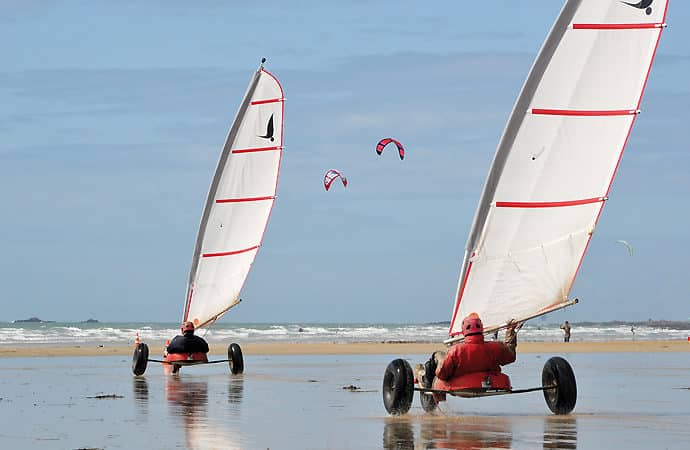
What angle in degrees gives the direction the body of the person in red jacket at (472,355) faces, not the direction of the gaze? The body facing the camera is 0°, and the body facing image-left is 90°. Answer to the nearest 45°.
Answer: approximately 180°

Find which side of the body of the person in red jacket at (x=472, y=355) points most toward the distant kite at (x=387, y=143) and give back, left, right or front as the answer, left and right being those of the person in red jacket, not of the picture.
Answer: front

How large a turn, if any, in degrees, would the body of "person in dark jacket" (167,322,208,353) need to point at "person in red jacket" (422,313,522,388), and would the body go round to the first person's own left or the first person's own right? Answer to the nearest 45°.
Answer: approximately 180°

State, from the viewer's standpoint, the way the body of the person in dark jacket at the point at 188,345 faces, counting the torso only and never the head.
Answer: away from the camera

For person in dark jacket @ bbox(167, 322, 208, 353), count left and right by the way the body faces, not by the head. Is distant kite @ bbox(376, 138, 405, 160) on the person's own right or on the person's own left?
on the person's own right

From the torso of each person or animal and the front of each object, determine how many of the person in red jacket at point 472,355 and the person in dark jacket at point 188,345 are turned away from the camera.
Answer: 2
